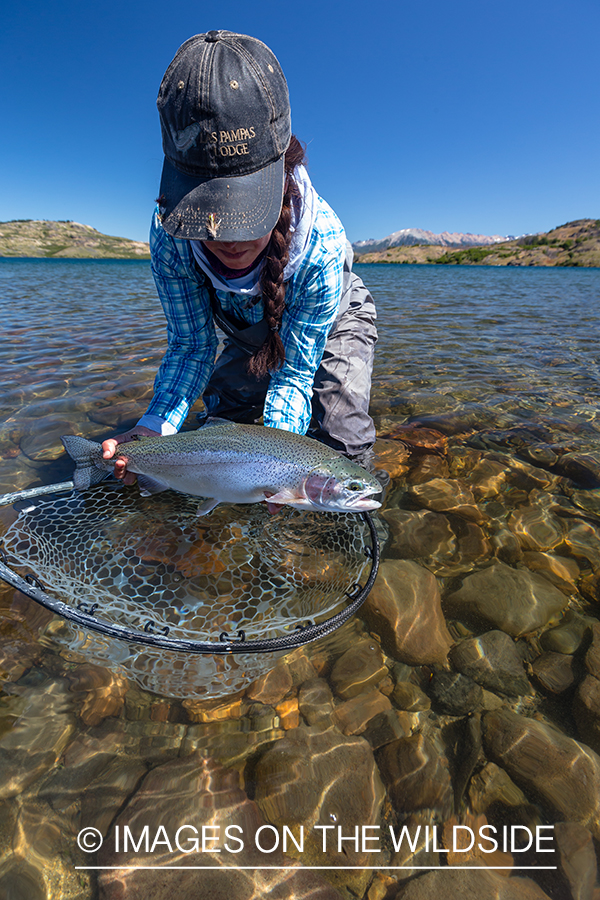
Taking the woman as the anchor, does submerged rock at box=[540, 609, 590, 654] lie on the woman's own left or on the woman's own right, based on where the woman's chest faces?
on the woman's own left

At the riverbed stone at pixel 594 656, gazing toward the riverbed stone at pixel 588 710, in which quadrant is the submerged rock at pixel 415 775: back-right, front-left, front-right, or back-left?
front-right

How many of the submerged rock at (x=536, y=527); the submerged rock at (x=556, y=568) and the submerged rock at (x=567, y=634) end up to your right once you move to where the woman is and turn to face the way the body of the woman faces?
0

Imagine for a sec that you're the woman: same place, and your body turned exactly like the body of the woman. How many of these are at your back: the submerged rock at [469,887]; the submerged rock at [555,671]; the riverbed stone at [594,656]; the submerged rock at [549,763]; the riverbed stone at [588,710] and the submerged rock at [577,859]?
0

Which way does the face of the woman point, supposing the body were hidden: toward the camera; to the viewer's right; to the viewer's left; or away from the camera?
toward the camera

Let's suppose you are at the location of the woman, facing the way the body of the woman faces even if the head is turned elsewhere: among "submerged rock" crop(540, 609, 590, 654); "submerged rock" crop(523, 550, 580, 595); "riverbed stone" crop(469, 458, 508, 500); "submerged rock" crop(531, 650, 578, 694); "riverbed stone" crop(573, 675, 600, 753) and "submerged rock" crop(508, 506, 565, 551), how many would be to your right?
0

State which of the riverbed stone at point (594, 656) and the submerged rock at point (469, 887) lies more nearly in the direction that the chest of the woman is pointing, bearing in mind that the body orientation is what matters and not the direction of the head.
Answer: the submerged rock

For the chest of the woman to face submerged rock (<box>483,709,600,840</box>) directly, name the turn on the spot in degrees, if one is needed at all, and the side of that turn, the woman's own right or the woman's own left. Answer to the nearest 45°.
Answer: approximately 45° to the woman's own left

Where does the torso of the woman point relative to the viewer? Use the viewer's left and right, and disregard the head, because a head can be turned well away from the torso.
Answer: facing the viewer

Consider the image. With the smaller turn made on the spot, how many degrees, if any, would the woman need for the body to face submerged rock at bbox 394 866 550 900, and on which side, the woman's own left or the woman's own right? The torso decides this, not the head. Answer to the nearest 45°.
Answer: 0° — they already face it

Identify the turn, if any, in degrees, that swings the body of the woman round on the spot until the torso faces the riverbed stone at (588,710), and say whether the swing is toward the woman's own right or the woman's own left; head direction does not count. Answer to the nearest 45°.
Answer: approximately 45° to the woman's own left

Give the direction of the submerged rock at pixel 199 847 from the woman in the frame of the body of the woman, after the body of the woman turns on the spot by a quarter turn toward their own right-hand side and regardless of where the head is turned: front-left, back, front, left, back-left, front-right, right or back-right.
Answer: left
